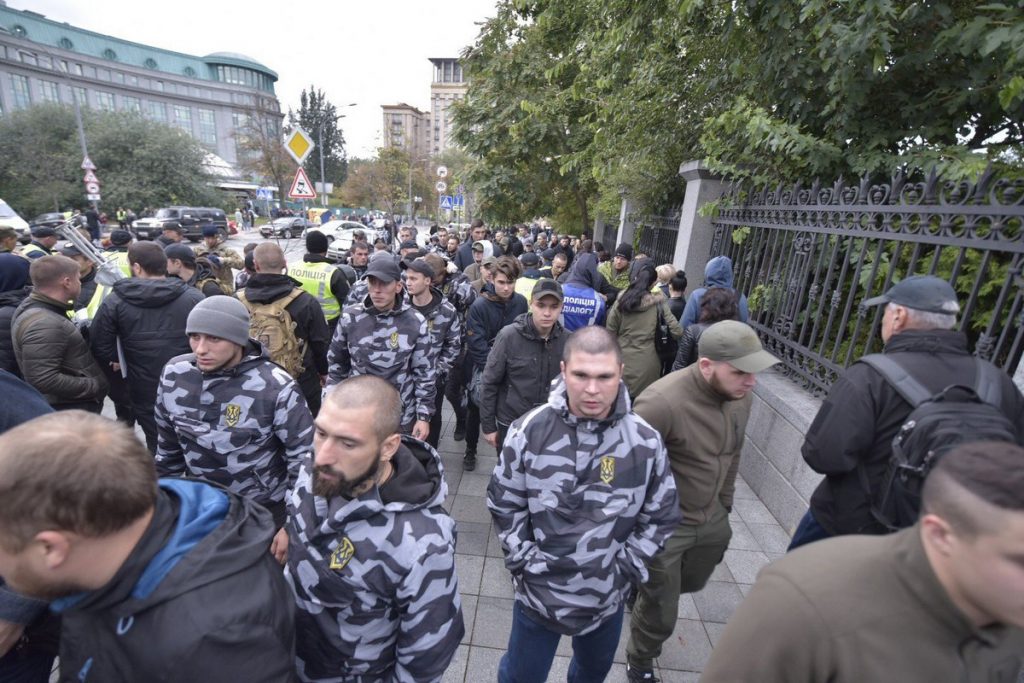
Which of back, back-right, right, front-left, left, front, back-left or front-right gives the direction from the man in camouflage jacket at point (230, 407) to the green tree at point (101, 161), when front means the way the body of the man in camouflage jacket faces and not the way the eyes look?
back-right

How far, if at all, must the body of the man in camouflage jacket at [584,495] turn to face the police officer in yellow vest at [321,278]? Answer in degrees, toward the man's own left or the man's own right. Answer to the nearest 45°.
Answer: approximately 135° to the man's own right

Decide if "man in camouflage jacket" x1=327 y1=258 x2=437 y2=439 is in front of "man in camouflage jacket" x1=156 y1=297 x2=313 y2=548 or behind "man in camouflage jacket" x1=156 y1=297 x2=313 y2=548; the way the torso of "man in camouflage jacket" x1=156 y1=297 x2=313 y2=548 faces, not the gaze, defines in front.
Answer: behind

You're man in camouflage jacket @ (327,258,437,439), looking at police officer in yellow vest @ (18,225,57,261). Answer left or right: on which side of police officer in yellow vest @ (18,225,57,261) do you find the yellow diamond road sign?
right

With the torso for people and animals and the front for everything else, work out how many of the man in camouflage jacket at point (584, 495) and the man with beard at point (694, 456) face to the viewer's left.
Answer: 0

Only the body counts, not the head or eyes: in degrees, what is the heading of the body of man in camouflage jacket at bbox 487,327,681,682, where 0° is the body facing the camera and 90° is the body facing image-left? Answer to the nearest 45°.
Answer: approximately 0°

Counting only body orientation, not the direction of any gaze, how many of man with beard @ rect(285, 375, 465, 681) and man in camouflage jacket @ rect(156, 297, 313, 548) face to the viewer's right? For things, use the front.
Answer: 0

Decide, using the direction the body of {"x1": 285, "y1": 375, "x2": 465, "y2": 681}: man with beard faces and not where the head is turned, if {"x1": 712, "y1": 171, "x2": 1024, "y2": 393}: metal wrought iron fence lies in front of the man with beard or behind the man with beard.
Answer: behind
